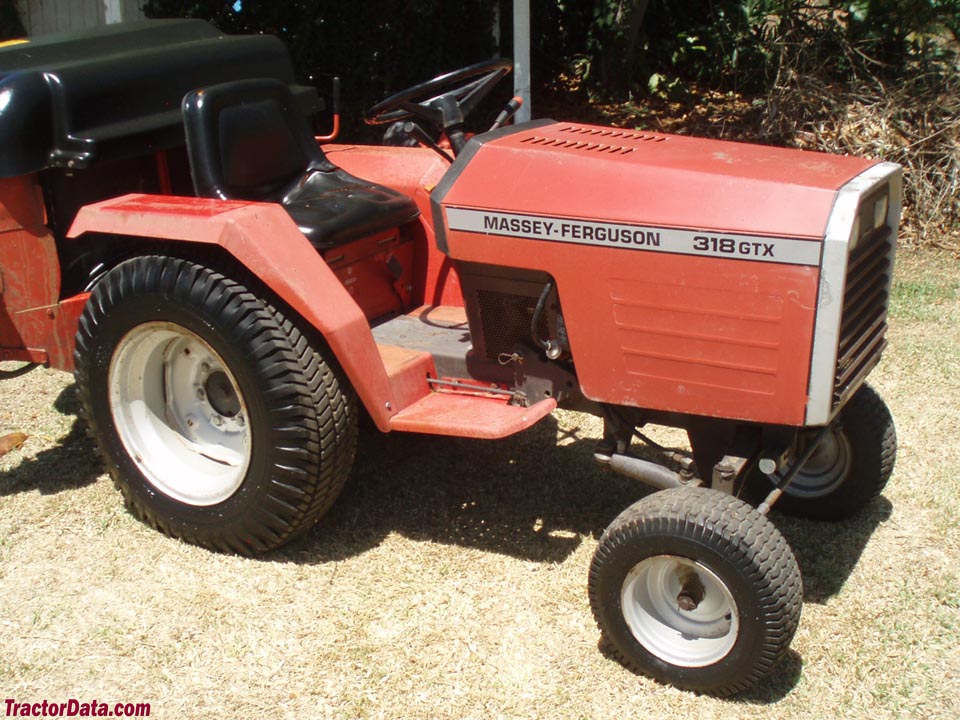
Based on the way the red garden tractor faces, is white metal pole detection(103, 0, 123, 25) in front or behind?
behind

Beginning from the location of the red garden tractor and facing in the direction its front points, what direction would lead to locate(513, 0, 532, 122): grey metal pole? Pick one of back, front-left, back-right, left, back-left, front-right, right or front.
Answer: back-left

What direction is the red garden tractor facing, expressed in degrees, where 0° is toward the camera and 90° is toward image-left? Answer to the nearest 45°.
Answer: approximately 315°
